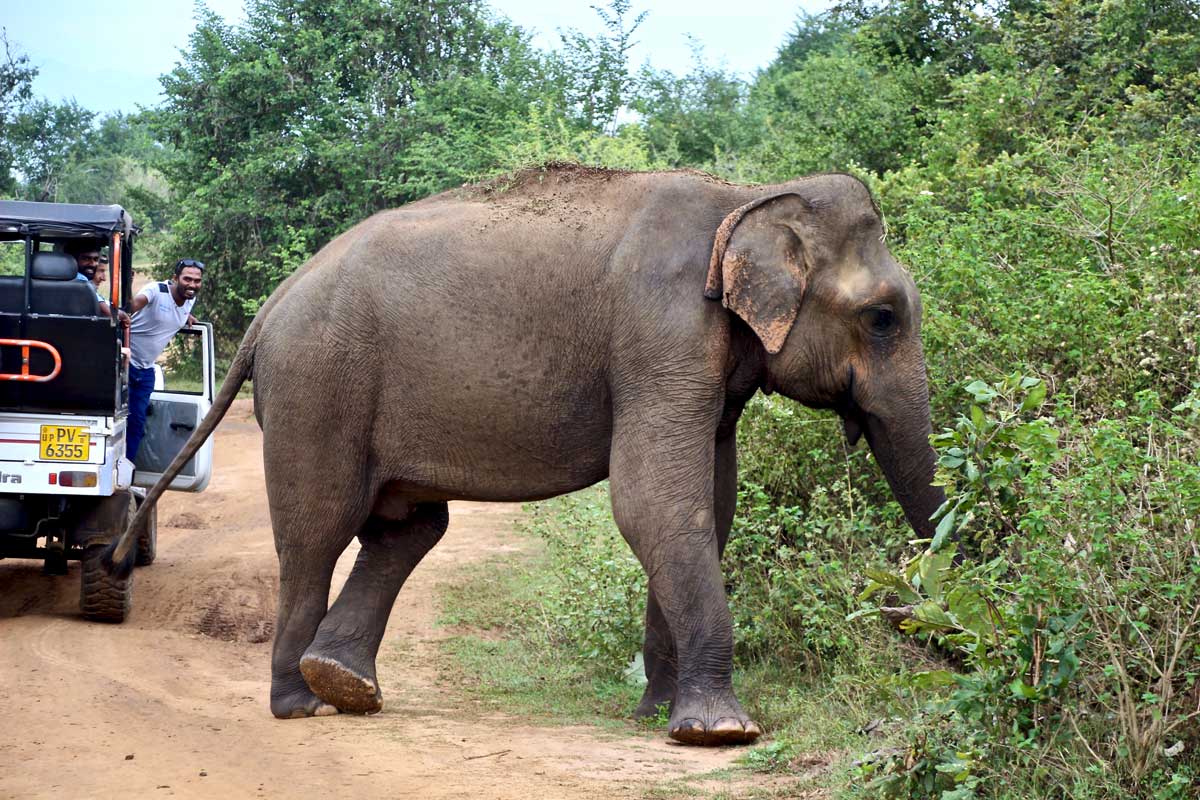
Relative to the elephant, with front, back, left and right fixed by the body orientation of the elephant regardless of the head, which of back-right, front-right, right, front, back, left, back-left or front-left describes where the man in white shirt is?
back-left

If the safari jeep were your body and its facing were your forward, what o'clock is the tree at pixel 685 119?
The tree is roughly at 1 o'clock from the safari jeep.

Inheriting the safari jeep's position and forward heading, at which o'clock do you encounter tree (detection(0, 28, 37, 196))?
The tree is roughly at 12 o'clock from the safari jeep.

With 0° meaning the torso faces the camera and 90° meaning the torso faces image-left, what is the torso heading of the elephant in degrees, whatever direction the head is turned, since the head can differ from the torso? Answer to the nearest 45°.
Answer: approximately 270°

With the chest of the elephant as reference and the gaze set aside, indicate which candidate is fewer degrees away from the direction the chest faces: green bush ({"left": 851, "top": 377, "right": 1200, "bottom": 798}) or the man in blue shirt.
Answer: the green bush

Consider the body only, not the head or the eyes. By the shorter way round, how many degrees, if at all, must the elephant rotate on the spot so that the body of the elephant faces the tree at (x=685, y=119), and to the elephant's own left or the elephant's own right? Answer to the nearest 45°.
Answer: approximately 90° to the elephant's own left

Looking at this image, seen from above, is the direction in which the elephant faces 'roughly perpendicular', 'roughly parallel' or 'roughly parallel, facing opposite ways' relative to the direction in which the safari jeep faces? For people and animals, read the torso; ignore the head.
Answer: roughly perpendicular

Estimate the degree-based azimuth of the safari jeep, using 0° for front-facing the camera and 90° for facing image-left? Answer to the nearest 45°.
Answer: approximately 180°

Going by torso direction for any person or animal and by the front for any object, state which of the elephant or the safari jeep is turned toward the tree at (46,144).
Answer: the safari jeep

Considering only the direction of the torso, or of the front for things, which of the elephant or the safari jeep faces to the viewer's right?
the elephant

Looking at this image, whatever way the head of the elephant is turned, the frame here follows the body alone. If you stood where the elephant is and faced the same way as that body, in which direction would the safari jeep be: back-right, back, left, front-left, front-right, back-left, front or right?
back-left

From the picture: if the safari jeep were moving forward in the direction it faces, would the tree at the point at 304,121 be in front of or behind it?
in front

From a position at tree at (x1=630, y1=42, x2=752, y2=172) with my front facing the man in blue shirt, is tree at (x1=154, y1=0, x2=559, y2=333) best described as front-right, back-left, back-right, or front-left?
front-right

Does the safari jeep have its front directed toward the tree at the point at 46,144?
yes

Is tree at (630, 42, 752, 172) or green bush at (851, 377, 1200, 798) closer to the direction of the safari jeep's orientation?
the tree
